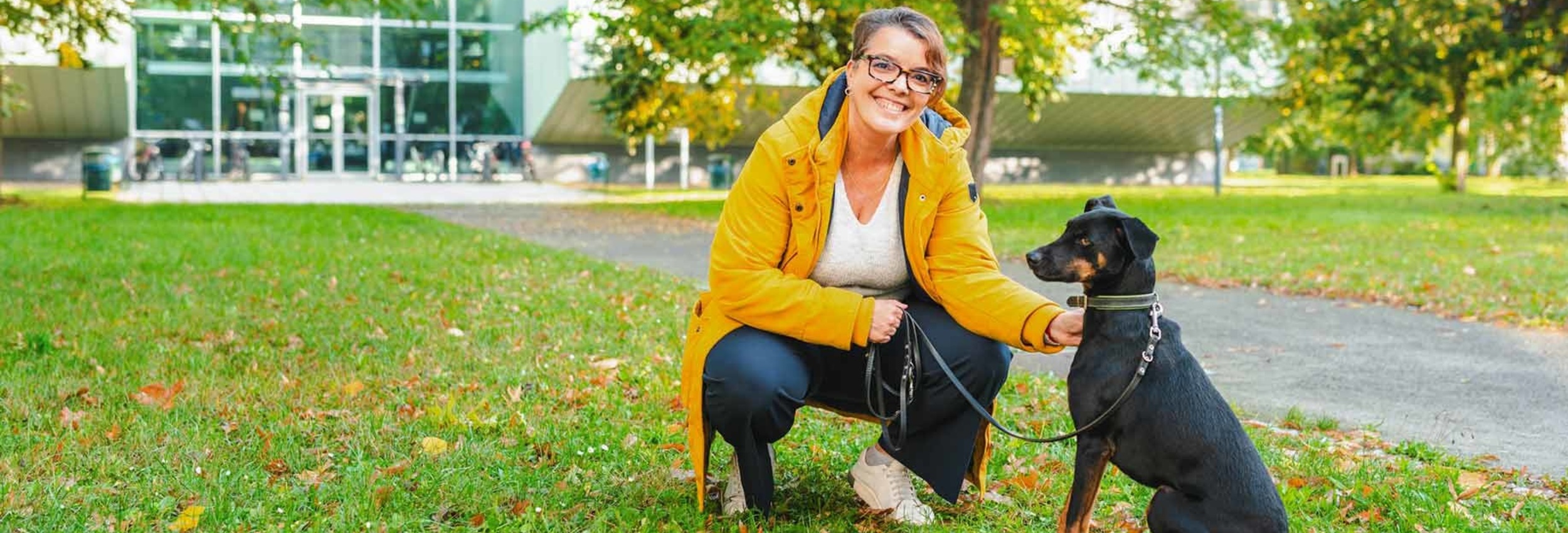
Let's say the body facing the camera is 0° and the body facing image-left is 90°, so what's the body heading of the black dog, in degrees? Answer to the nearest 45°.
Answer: approximately 90°

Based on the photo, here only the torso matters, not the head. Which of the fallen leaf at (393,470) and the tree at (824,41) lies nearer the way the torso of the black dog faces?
the fallen leaf

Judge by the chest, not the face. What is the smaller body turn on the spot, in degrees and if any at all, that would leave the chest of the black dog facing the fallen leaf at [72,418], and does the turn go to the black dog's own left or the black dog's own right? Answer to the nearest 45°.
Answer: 0° — it already faces it

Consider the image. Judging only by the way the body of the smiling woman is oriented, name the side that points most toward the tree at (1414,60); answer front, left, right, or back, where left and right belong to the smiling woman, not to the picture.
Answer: back

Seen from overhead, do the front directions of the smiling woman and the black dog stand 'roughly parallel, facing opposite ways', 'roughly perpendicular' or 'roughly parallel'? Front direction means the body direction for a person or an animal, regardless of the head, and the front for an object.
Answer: roughly perpendicular

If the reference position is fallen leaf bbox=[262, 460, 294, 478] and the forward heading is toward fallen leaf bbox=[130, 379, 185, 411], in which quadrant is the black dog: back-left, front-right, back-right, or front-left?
back-right

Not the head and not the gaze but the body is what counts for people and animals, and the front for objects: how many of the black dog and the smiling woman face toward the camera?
1

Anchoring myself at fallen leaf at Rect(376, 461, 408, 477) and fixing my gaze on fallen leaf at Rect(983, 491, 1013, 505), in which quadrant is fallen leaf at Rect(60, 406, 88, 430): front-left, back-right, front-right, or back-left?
back-left

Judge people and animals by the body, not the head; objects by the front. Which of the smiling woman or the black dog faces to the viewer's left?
the black dog
